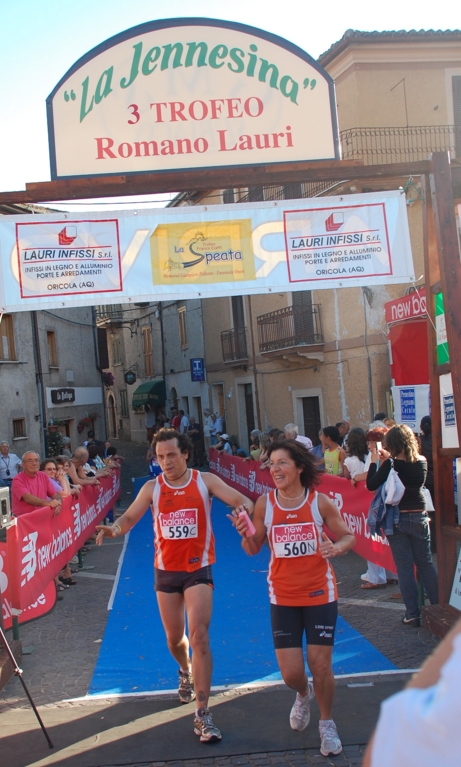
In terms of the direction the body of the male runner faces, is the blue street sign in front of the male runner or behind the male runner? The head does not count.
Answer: behind

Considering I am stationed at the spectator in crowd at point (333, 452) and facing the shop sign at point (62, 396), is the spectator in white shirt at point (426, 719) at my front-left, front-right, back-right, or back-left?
back-left

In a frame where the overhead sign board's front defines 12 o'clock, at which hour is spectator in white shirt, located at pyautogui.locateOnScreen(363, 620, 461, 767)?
The spectator in white shirt is roughly at 12 o'clock from the overhead sign board.

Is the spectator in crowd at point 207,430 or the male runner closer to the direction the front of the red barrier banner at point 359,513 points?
the male runner

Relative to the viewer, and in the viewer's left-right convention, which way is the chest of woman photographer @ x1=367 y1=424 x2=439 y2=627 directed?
facing away from the viewer and to the left of the viewer

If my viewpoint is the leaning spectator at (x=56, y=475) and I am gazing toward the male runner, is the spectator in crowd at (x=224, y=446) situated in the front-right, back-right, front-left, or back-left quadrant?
back-left

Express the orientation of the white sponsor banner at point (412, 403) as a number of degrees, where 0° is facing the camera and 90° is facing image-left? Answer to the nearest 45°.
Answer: approximately 0°

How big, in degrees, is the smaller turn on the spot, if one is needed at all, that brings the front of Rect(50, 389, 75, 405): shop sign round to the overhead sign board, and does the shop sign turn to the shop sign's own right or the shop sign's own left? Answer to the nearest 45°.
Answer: approximately 45° to the shop sign's own right

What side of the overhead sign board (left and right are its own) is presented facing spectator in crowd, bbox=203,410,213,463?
back

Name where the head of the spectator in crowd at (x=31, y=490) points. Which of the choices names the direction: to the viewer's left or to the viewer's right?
to the viewer's right
